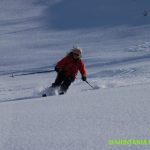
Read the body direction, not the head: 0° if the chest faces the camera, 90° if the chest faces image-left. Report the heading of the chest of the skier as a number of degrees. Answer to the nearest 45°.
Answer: approximately 0°
